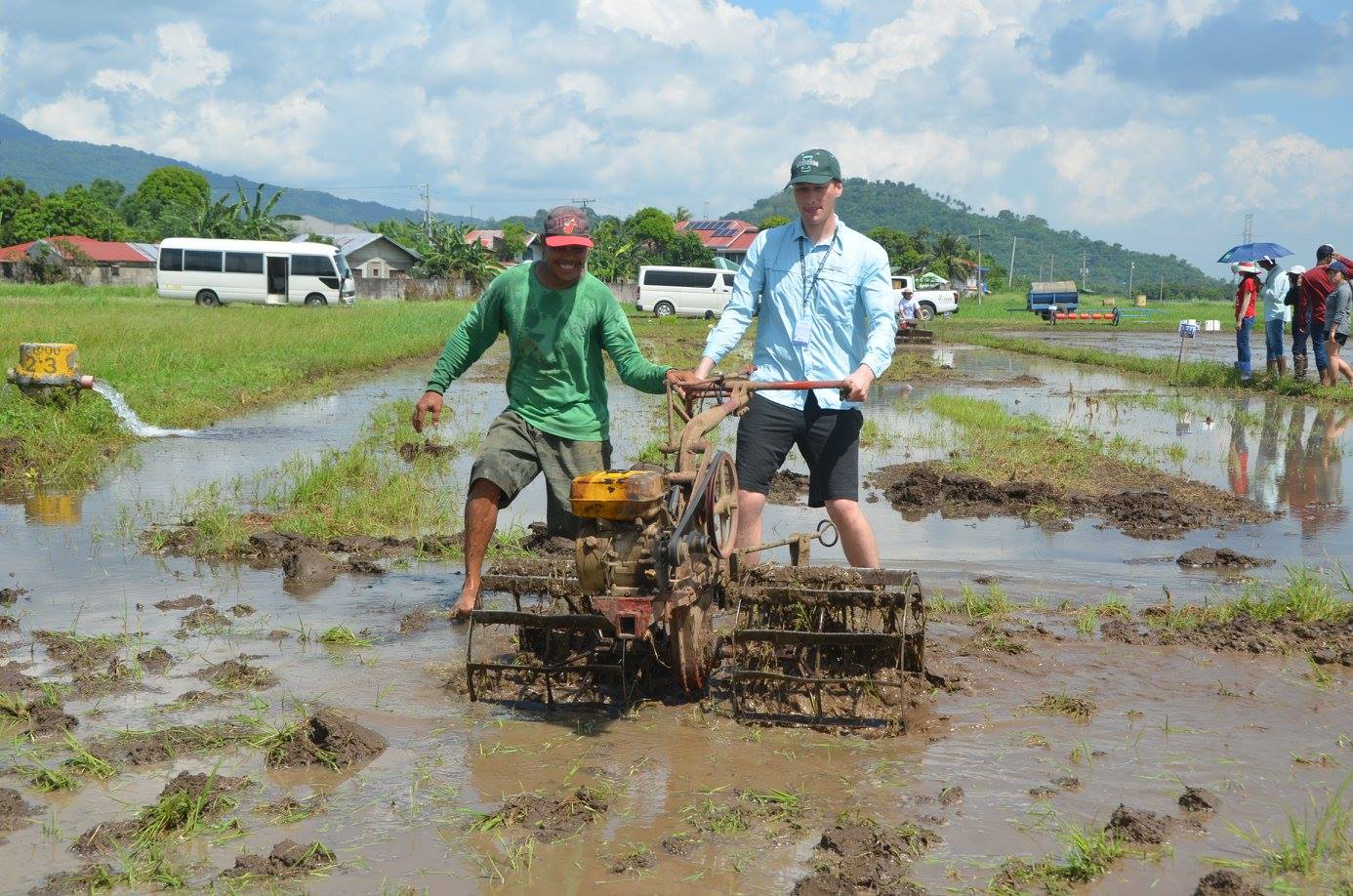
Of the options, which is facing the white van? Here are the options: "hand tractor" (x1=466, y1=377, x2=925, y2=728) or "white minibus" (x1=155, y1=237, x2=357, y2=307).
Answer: the white minibus

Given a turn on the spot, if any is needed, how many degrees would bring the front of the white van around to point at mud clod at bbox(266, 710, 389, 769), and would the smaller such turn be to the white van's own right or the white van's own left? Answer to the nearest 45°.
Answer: approximately 90° to the white van's own right

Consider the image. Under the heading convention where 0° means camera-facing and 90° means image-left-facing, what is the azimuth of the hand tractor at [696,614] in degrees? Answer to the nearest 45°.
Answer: approximately 0°

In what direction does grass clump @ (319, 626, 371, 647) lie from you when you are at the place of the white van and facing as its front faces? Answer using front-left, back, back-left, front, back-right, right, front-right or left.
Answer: right

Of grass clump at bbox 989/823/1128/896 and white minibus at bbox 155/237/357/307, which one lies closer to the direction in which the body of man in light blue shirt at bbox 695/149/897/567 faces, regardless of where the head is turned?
the grass clump

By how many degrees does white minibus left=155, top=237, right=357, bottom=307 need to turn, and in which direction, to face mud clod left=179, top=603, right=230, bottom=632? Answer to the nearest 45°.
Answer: approximately 90° to its right

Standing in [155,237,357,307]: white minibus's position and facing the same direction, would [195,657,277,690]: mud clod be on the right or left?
on its right

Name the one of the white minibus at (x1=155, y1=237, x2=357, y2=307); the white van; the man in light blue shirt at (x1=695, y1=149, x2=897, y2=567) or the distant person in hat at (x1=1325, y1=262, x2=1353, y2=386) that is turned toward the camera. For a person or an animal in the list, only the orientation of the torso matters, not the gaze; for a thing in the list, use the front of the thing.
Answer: the man in light blue shirt

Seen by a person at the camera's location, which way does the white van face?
facing to the right of the viewer

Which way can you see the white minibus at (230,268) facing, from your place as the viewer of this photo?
facing to the right of the viewer

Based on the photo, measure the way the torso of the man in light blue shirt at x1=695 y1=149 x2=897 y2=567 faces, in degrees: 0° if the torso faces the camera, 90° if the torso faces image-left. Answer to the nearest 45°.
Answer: approximately 0°

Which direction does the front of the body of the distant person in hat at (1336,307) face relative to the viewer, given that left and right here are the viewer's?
facing to the left of the viewer
